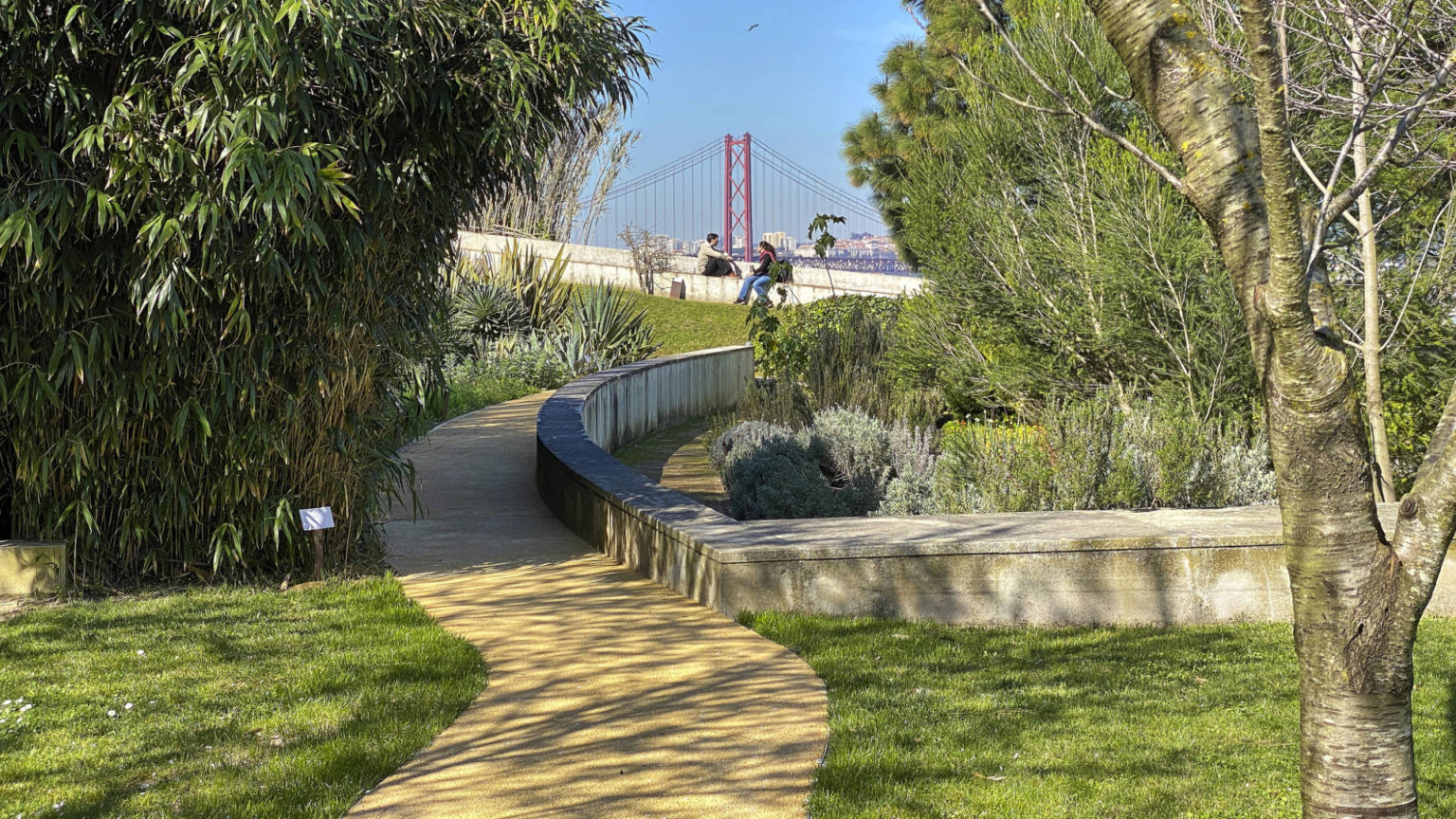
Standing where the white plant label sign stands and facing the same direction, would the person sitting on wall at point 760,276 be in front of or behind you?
behind

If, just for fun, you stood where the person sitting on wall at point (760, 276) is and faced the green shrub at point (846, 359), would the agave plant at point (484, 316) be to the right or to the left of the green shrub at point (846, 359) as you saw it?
right

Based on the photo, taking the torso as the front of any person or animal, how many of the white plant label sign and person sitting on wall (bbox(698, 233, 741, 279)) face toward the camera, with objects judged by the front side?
1

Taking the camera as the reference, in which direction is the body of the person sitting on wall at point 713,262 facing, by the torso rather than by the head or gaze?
to the viewer's right

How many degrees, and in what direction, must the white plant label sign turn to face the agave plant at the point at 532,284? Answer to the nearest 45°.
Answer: approximately 180°

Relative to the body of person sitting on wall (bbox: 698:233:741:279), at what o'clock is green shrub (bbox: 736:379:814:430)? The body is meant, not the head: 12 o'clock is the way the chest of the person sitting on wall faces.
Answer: The green shrub is roughly at 3 o'clock from the person sitting on wall.

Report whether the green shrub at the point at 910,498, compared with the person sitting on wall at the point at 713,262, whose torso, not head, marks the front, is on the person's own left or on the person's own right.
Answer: on the person's own right

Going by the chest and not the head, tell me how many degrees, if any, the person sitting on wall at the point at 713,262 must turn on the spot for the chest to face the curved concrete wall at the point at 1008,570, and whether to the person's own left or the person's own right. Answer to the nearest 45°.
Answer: approximately 90° to the person's own right

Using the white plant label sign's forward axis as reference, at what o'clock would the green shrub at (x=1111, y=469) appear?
The green shrub is roughly at 9 o'clock from the white plant label sign.

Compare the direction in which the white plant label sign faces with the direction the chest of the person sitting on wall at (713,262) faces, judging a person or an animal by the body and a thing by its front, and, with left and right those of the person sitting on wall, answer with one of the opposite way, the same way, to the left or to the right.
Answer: to the right
